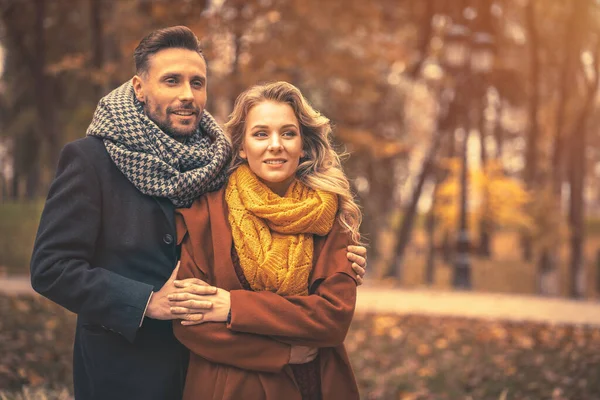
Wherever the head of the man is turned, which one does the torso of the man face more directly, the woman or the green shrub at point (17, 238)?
the woman

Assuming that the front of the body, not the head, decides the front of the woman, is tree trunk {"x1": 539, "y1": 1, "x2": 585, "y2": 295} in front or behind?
behind

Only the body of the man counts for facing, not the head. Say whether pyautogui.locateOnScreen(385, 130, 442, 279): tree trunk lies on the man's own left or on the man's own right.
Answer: on the man's own left

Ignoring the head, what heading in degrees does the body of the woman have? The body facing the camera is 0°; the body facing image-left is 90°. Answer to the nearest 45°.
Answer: approximately 0°

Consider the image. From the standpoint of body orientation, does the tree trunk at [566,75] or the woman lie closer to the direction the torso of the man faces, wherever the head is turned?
the woman

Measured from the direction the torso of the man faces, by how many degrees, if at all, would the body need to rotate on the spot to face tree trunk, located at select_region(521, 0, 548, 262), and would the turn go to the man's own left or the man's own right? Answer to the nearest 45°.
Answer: approximately 90° to the man's own left

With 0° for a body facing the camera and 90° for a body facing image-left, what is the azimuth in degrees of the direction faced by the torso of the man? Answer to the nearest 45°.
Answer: approximately 315°
